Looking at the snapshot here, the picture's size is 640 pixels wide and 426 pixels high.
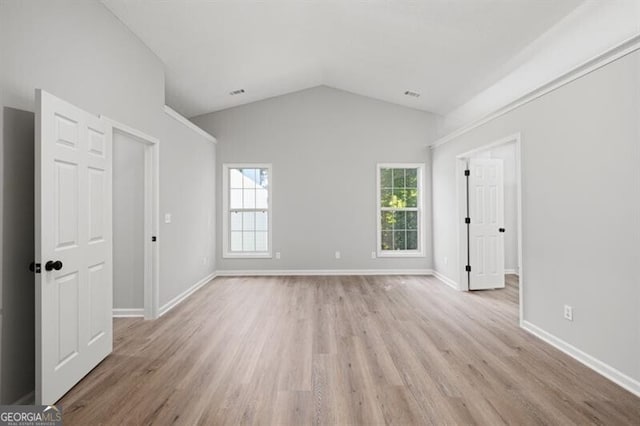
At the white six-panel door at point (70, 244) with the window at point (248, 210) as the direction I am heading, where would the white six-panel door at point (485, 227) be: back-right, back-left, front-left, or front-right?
front-right

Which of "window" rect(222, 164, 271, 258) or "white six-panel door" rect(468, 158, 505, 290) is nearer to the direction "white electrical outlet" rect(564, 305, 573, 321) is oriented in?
the window

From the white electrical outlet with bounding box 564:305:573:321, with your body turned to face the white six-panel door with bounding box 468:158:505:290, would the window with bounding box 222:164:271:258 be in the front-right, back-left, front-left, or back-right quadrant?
front-left

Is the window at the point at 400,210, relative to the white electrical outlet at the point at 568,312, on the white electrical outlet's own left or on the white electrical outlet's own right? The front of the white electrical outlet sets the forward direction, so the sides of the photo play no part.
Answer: on the white electrical outlet's own right

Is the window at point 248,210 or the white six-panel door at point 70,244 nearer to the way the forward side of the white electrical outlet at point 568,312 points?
the white six-panel door

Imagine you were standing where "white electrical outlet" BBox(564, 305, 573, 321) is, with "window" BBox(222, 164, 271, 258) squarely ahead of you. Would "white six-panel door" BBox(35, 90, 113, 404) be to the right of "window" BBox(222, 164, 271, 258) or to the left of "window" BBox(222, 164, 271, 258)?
left

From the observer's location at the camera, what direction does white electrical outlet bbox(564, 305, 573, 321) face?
facing the viewer and to the left of the viewer

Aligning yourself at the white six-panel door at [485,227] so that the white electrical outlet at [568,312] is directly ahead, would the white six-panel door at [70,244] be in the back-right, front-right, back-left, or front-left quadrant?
front-right

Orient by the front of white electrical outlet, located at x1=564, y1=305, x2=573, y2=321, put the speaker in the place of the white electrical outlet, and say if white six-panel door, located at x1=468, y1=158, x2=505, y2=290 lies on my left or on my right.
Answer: on my right

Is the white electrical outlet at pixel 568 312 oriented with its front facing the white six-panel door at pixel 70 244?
yes

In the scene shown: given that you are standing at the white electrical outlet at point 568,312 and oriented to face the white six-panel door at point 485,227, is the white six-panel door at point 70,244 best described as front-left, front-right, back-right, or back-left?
back-left

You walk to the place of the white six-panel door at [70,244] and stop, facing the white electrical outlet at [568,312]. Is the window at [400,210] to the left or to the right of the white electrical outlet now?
left

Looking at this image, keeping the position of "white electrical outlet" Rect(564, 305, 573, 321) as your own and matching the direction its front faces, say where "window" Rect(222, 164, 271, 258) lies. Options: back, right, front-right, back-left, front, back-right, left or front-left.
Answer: front-right

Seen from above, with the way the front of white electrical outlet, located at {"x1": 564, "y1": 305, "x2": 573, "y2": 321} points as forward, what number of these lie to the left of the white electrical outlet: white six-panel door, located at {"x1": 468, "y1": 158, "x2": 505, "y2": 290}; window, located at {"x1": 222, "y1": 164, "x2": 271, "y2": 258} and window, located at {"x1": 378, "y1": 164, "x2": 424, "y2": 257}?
0
